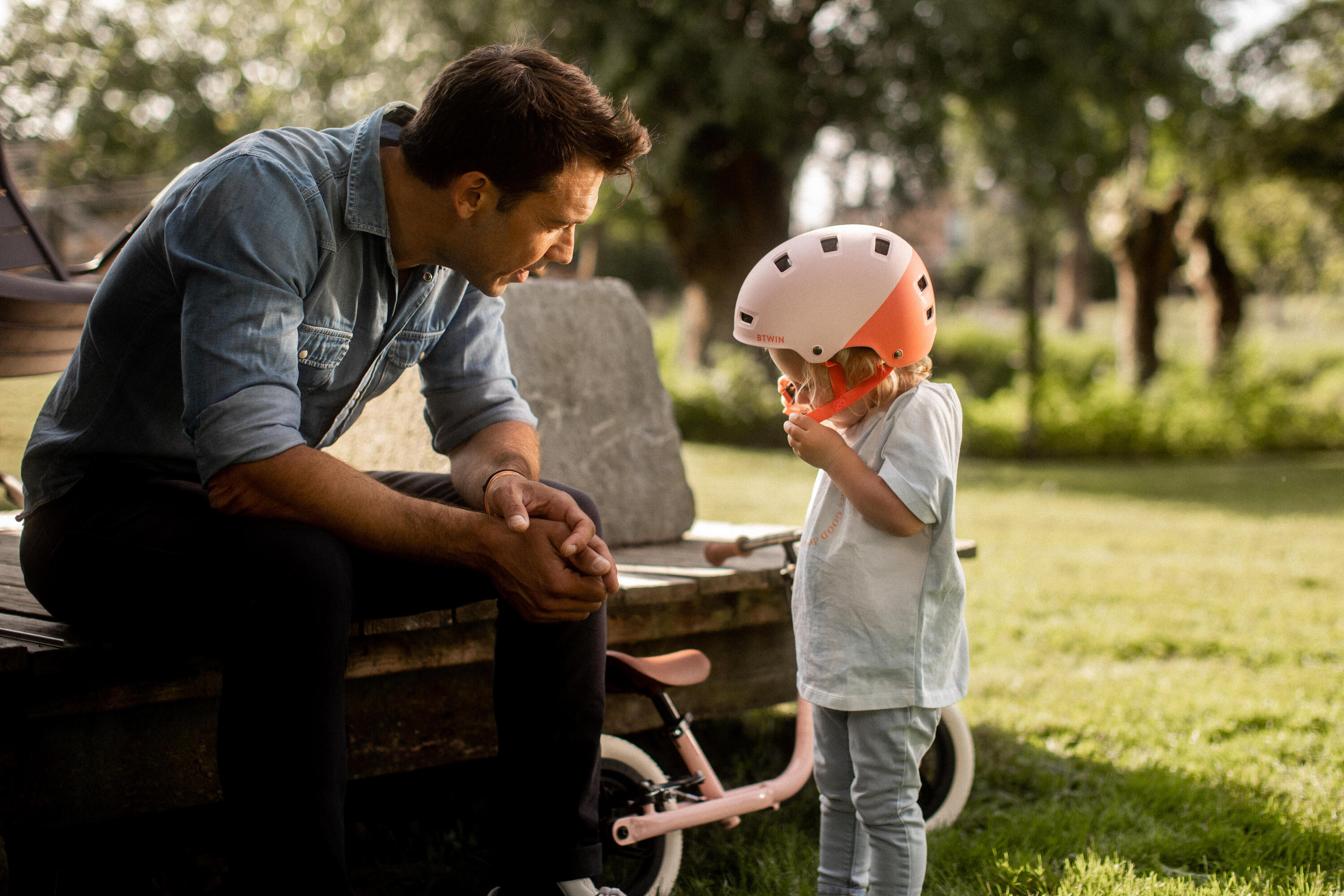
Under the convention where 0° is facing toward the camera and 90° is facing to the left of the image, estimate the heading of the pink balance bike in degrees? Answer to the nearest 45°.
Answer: approximately 225°

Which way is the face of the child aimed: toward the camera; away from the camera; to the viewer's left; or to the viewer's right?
to the viewer's left

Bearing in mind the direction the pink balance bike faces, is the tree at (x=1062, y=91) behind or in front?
in front

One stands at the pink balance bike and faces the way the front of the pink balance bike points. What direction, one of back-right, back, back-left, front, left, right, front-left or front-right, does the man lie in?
back

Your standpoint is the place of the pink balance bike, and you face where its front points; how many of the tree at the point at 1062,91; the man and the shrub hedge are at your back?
1

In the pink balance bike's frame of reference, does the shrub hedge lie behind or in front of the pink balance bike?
in front

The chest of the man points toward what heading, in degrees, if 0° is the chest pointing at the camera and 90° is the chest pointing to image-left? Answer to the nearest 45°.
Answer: approximately 315°

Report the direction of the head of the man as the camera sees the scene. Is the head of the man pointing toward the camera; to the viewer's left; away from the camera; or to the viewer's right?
to the viewer's right
